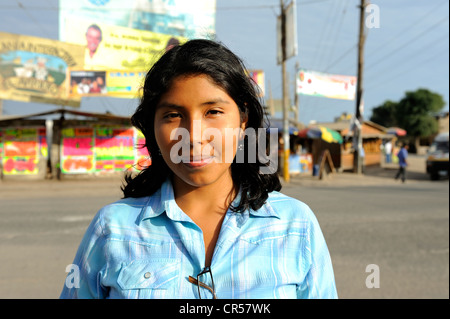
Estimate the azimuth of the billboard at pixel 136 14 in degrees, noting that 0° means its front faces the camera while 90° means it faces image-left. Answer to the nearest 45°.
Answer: approximately 0°

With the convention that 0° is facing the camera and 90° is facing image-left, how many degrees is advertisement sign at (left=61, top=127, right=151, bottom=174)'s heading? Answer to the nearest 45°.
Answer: approximately 0°

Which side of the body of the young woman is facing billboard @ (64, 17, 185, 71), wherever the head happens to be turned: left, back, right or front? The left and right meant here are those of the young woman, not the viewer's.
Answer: back

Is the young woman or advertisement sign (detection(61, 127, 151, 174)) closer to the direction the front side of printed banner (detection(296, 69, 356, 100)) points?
the young woman

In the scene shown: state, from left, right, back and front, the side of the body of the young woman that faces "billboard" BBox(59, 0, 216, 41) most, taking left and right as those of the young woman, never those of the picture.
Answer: back

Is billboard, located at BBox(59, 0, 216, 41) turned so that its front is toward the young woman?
yes

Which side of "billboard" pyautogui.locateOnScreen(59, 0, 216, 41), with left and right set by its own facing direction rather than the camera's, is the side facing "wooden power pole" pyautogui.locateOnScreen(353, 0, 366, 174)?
left
